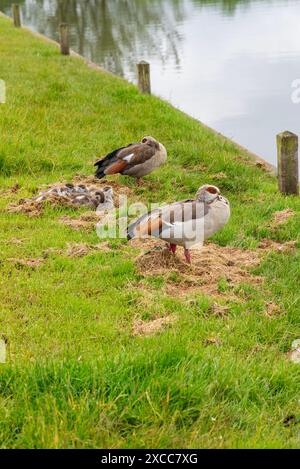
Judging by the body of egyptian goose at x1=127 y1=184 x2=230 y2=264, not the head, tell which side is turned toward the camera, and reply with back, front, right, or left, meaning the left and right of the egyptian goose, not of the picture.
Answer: right

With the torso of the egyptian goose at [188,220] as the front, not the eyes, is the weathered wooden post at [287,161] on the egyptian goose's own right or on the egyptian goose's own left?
on the egyptian goose's own left

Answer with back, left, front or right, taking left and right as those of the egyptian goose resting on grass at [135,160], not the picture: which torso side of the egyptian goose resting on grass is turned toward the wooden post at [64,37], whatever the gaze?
left

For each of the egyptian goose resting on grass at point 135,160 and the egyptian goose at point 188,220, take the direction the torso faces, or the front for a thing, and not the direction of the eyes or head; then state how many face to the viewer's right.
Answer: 2

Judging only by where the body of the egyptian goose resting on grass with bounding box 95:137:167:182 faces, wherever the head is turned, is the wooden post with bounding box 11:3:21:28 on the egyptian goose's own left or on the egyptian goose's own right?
on the egyptian goose's own left

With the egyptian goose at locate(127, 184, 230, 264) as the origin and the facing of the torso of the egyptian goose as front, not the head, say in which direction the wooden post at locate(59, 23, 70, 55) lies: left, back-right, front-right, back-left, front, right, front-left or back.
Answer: left

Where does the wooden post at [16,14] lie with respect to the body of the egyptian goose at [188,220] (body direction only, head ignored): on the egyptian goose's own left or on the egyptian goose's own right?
on the egyptian goose's own left

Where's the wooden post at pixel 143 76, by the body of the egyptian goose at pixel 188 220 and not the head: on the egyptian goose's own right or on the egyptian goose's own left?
on the egyptian goose's own left

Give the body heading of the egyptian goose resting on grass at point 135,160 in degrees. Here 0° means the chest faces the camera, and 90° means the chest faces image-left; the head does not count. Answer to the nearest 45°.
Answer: approximately 270°
